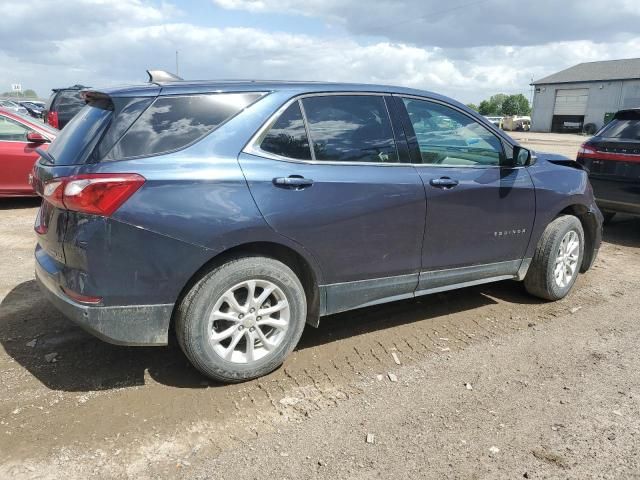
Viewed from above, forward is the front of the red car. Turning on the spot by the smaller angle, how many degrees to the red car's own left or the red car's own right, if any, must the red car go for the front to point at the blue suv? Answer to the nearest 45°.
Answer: approximately 90° to the red car's own right

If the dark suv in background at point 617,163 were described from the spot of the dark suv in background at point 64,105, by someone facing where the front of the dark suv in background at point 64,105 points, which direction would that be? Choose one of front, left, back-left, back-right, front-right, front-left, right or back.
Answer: right

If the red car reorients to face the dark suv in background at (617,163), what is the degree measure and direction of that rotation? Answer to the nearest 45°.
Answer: approximately 45° to its right

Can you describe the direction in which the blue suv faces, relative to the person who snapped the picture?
facing away from the viewer and to the right of the viewer

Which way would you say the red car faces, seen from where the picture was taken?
facing to the right of the viewer

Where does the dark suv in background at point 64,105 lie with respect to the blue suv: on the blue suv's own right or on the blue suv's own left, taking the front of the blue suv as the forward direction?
on the blue suv's own left

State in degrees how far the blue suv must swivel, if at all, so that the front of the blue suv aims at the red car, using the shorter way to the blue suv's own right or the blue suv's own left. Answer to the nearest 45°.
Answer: approximately 90° to the blue suv's own left

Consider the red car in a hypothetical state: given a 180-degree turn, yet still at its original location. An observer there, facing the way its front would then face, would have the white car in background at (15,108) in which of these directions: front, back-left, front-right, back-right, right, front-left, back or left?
right

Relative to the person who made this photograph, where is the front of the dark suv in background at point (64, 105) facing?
facing away from the viewer and to the right of the viewer

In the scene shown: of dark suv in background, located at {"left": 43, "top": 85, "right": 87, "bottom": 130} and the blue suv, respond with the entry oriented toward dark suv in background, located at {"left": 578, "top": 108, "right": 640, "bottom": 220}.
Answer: the blue suv
